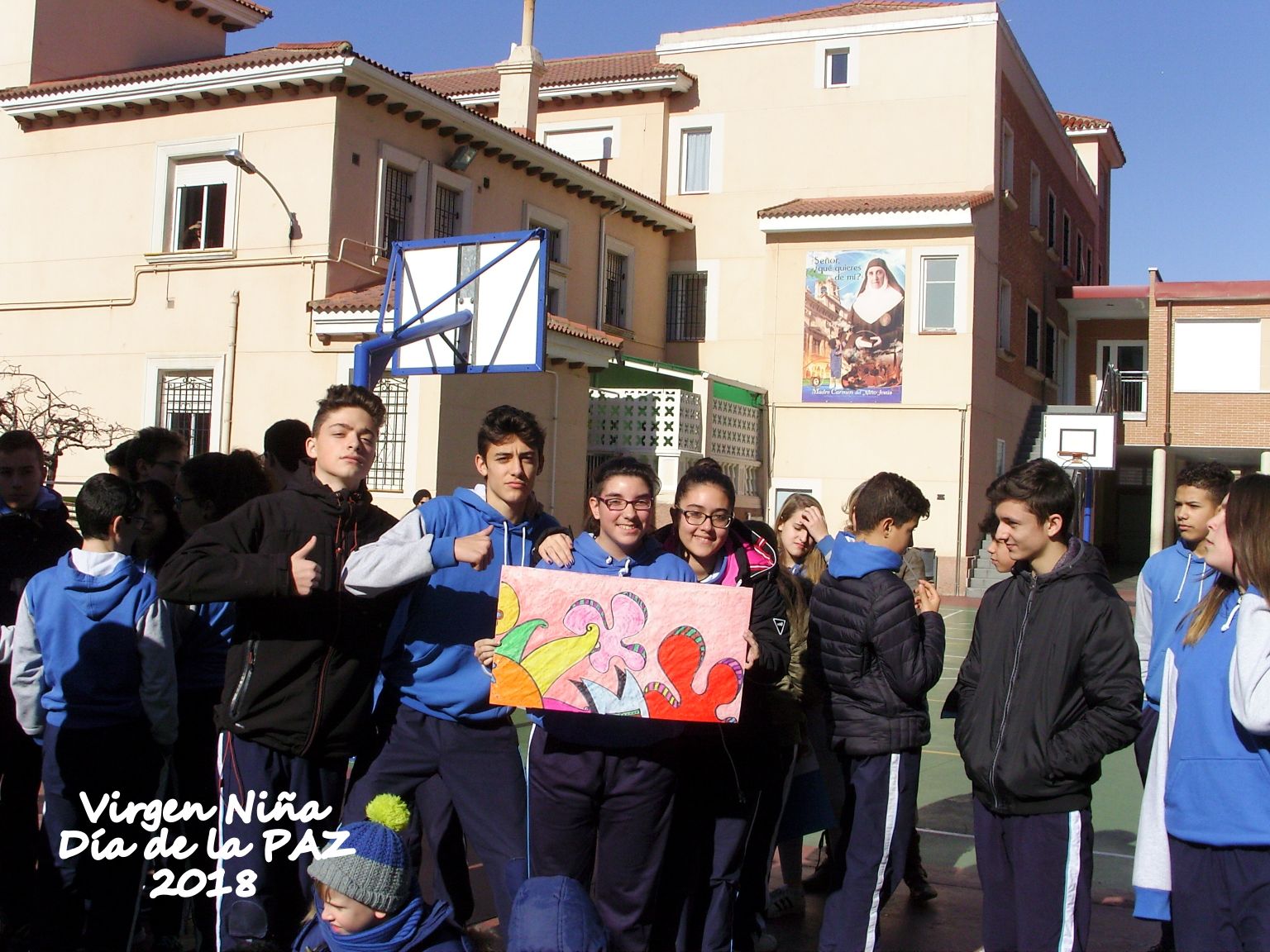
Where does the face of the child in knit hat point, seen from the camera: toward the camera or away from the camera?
toward the camera

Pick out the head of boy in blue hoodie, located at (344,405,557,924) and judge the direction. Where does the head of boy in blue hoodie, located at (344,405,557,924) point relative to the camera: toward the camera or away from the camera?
toward the camera

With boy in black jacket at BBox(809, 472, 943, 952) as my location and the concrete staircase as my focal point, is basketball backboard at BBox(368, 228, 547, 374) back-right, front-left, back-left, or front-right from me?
front-left

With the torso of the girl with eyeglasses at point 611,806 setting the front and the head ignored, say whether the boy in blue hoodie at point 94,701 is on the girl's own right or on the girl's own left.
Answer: on the girl's own right

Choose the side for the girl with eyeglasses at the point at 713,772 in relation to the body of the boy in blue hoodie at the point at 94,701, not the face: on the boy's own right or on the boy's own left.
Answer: on the boy's own right

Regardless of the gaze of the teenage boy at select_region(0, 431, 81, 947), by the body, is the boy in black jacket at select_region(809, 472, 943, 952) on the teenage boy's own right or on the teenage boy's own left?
on the teenage boy's own left

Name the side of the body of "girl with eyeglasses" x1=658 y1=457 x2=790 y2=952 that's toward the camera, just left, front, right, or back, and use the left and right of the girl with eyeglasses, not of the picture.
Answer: front

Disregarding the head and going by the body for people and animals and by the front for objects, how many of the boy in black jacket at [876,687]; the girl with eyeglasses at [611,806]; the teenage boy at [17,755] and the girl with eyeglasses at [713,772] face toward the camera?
3

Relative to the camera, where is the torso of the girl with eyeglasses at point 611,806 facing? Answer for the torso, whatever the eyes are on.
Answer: toward the camera

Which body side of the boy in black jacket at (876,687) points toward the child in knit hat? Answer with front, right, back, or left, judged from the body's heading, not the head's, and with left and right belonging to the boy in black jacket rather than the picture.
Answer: back

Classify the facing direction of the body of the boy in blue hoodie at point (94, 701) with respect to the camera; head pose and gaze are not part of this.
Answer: away from the camera

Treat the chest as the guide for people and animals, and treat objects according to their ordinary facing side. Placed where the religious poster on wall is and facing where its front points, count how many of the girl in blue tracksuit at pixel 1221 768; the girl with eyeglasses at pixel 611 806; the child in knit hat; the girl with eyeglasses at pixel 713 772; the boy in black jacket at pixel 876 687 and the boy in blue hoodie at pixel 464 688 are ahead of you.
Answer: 6

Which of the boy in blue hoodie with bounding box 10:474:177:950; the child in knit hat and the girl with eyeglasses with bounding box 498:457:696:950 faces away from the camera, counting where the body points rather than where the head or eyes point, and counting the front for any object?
the boy in blue hoodie

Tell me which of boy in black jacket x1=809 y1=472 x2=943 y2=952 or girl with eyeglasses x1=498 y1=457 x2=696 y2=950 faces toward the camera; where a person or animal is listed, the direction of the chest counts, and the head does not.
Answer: the girl with eyeglasses

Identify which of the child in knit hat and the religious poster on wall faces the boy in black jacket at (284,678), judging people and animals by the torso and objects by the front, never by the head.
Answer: the religious poster on wall

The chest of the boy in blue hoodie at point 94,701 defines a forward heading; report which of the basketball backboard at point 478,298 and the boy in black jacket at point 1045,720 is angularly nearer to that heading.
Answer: the basketball backboard

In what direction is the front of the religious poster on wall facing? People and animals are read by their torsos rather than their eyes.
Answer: toward the camera

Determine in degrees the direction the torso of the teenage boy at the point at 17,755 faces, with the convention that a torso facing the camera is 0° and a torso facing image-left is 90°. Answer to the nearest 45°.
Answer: approximately 0°

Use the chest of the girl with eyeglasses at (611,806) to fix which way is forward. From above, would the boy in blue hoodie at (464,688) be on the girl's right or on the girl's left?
on the girl's right

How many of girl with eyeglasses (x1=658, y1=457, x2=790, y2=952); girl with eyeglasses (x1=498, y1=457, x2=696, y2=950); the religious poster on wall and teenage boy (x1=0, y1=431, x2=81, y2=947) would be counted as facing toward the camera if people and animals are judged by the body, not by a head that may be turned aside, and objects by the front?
4

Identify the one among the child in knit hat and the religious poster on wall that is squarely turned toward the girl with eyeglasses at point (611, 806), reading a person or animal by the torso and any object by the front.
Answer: the religious poster on wall
